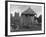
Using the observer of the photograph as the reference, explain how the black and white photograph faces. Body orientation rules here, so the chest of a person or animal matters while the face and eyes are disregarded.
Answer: facing the viewer and to the right of the viewer
